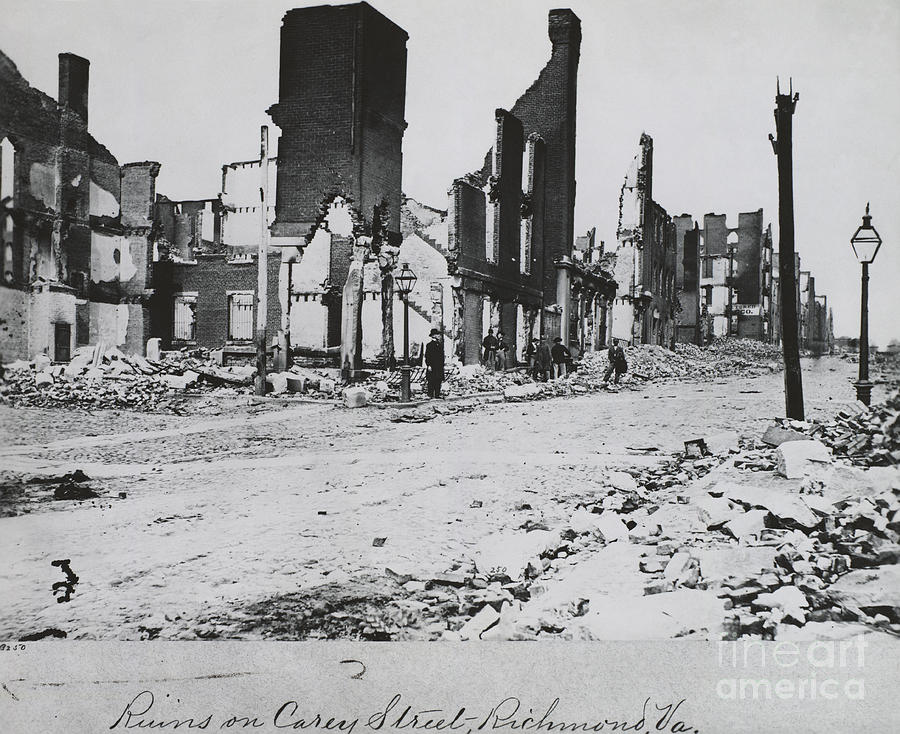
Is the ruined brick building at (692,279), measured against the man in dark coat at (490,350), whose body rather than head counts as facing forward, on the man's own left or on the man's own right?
on the man's own left

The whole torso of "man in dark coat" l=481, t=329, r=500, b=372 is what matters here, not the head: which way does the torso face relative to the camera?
toward the camera

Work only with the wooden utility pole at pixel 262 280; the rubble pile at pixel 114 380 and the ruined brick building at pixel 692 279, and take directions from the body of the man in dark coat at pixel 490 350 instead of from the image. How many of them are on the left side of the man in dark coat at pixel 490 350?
1

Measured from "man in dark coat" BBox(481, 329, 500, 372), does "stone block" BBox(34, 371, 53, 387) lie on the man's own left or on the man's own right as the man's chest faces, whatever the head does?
on the man's own right
